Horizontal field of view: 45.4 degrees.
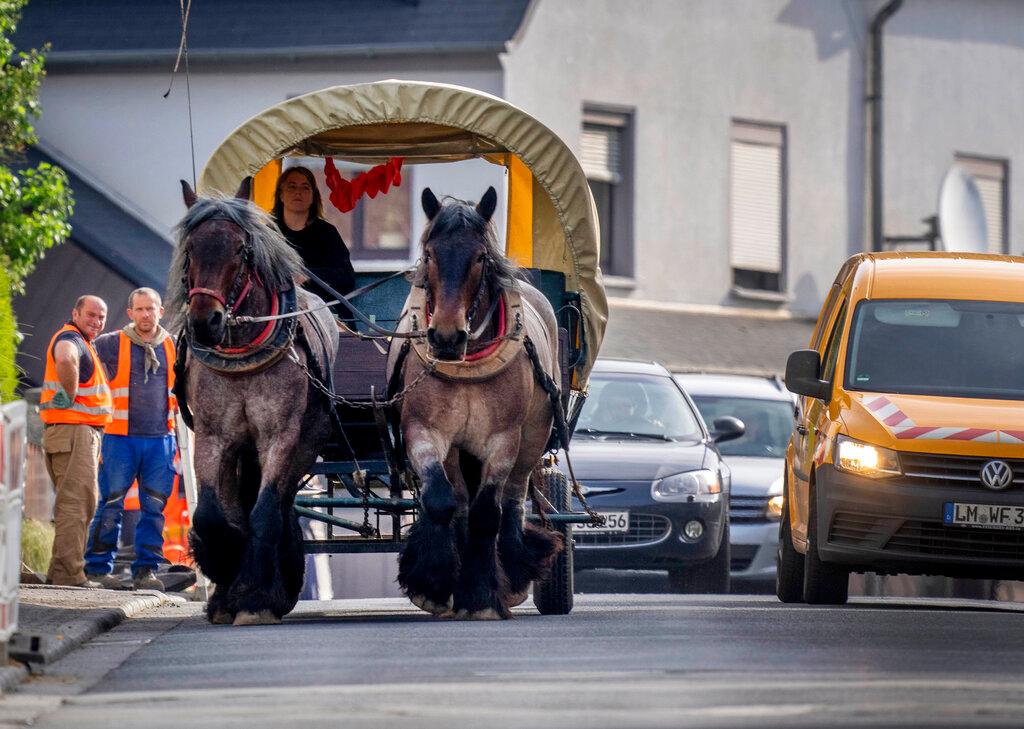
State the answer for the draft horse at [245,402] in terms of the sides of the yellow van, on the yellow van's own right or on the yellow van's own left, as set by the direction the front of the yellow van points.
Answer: on the yellow van's own right

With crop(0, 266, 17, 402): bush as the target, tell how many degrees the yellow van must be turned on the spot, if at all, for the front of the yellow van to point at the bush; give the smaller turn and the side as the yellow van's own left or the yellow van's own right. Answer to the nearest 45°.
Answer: approximately 90° to the yellow van's own right

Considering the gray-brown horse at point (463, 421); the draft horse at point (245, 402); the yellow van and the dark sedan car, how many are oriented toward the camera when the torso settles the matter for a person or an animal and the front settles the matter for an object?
4

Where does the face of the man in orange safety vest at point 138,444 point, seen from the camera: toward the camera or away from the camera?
toward the camera

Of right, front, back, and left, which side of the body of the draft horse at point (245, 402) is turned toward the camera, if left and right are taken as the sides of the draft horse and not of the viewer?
front

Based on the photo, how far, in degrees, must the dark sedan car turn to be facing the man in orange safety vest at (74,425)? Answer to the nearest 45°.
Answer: approximately 90° to its right

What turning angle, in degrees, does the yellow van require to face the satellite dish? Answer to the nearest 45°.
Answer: approximately 180°

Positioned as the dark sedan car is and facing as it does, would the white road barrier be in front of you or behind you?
in front

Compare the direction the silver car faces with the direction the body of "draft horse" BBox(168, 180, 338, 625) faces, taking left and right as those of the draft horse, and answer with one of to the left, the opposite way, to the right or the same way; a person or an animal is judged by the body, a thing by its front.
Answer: the same way

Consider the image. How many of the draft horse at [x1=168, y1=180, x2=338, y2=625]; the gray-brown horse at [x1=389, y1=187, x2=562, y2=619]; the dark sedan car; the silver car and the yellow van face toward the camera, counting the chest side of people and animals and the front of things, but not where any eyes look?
5

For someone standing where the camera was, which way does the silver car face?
facing the viewer

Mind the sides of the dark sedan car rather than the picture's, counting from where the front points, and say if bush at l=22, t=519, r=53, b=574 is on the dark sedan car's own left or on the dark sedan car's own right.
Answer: on the dark sedan car's own right

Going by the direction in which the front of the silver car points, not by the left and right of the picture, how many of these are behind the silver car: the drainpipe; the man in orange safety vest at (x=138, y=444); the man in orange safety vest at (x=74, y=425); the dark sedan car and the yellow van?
1

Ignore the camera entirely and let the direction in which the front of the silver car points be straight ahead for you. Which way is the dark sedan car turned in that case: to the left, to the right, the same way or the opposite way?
the same way

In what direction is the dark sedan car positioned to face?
toward the camera

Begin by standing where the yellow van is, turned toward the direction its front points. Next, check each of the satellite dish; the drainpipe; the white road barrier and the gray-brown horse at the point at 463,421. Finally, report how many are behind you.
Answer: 2
